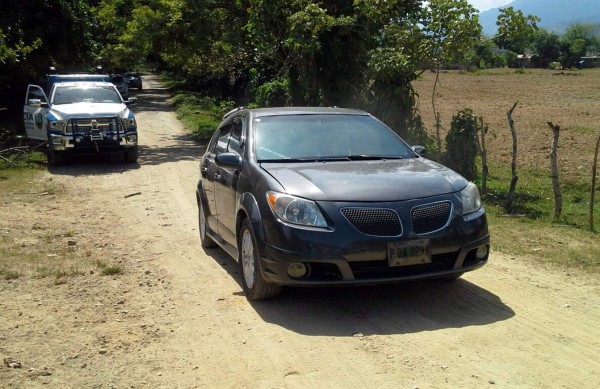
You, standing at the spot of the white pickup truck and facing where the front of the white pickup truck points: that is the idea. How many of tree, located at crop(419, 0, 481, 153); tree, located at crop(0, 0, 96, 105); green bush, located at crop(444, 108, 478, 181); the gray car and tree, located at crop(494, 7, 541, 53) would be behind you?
1

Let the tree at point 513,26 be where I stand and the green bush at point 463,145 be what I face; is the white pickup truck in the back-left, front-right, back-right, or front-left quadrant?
front-right

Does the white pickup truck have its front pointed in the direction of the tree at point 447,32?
no

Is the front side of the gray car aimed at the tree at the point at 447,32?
no

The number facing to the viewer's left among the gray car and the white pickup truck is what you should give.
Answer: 0

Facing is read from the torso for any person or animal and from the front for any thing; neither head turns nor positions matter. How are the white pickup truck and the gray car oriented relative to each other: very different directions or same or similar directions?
same or similar directions

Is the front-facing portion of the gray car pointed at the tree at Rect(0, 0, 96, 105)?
no

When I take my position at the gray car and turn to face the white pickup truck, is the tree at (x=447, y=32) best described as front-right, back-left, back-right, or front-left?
front-right

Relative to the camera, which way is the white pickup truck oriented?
toward the camera

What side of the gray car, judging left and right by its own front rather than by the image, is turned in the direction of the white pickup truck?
back

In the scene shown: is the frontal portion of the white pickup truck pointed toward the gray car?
yes

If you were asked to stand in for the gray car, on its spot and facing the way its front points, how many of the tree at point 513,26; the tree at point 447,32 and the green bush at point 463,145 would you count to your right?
0

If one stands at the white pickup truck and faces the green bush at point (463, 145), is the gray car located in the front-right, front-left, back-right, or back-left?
front-right

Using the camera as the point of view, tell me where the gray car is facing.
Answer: facing the viewer and to the right of the viewer
